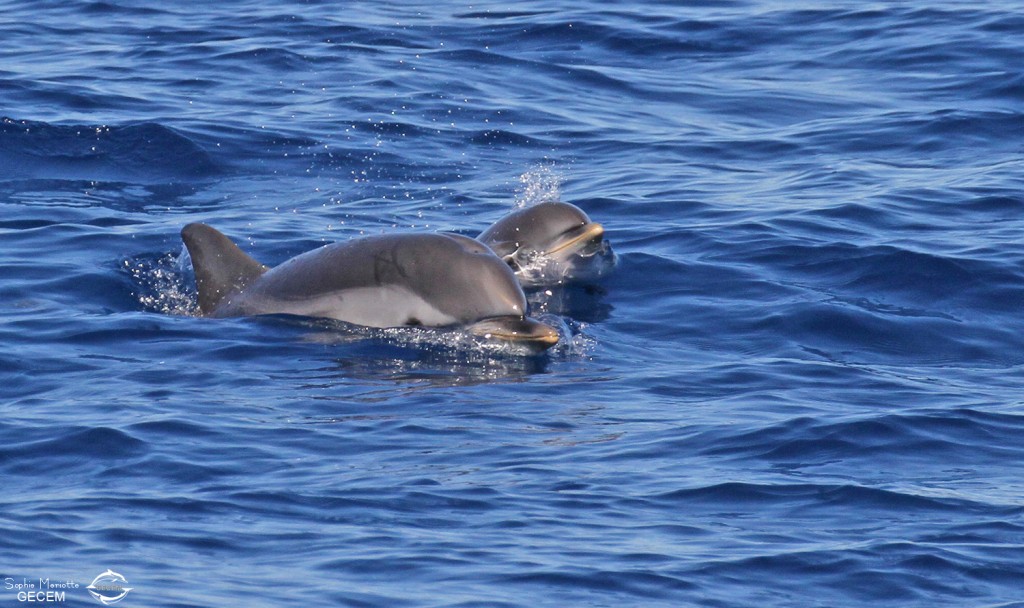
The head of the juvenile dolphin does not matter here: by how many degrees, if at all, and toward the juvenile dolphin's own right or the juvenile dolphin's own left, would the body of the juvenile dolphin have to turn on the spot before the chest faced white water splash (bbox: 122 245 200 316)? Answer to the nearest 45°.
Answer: approximately 180°

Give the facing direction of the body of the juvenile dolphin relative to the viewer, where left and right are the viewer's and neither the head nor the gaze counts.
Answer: facing to the right of the viewer
